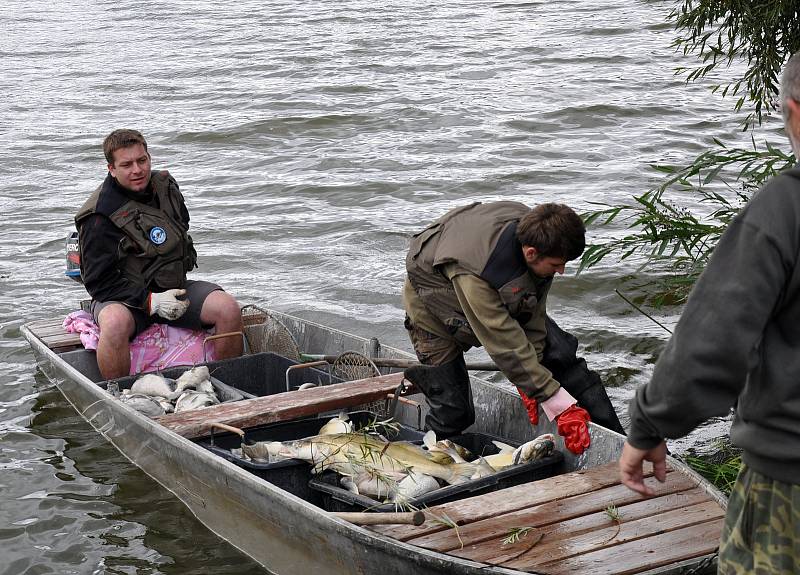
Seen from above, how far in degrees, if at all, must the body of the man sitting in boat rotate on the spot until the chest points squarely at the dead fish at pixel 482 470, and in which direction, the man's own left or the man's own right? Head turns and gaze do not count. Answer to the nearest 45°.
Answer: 0° — they already face it

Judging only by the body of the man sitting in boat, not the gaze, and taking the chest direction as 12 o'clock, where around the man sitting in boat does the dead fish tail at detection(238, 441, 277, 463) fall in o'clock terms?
The dead fish tail is roughly at 1 o'clock from the man sitting in boat.

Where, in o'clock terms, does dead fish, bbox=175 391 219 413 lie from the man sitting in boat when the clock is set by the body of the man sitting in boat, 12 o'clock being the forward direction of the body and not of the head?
The dead fish is roughly at 1 o'clock from the man sitting in boat.

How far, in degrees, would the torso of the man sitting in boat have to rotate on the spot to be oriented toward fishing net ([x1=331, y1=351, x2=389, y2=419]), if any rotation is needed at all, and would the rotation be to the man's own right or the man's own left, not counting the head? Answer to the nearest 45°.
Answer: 0° — they already face it

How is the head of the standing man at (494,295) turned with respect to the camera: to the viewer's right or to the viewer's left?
to the viewer's right

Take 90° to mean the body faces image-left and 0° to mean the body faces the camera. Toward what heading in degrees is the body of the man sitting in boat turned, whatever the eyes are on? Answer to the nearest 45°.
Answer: approximately 315°

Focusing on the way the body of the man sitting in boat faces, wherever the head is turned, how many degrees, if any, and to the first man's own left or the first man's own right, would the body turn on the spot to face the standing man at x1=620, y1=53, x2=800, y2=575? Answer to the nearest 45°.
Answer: approximately 45° to the first man's own right
